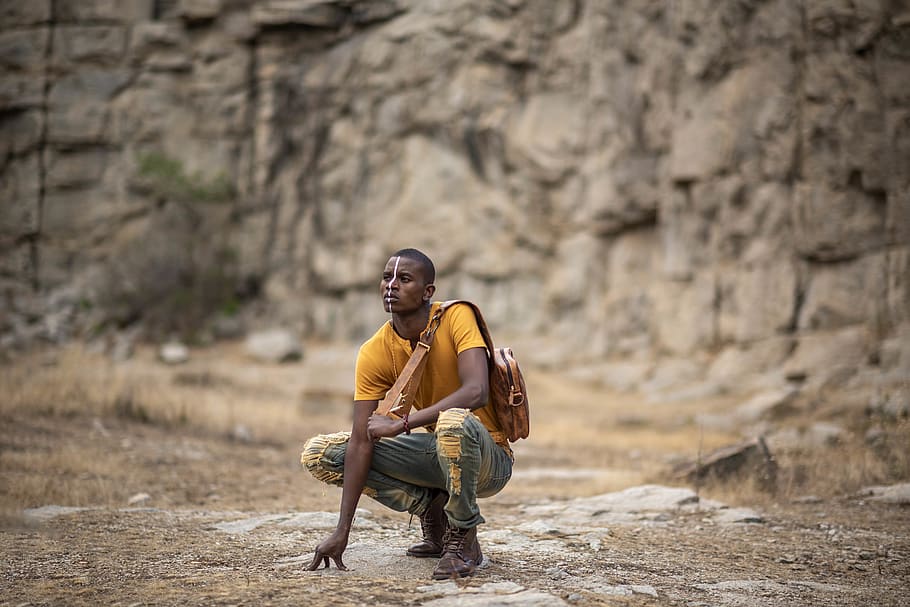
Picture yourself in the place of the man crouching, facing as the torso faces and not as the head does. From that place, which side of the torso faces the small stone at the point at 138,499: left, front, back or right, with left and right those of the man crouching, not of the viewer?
right

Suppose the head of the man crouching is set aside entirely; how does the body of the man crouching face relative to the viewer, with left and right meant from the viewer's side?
facing the viewer and to the left of the viewer

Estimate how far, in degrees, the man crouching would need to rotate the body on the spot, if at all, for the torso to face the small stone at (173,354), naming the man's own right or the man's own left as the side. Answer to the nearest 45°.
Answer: approximately 135° to the man's own right

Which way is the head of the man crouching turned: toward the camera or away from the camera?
toward the camera

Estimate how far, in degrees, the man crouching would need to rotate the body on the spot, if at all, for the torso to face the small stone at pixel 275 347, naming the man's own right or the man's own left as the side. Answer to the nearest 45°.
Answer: approximately 135° to the man's own right

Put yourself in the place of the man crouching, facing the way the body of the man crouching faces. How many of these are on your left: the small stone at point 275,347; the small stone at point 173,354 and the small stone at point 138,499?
0
